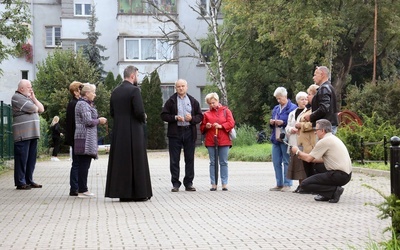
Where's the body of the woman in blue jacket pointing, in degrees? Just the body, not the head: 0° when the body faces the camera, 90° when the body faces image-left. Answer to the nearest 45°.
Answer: approximately 45°

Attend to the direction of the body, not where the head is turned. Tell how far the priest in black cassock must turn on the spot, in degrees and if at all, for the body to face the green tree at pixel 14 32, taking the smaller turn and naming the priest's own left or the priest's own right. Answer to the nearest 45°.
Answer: approximately 90° to the priest's own left

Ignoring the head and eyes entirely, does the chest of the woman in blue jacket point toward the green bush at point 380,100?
no

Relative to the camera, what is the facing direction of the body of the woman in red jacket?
toward the camera

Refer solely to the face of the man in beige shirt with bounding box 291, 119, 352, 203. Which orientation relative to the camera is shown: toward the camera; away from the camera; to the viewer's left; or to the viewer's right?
to the viewer's left

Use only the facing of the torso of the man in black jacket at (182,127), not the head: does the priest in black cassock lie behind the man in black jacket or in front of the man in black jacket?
in front

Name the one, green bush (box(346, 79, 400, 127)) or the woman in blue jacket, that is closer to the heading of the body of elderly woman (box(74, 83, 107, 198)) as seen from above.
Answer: the woman in blue jacket

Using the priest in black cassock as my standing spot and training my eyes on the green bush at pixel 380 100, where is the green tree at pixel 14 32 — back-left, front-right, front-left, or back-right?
front-left

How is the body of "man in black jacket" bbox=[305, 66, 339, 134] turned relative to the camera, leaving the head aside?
to the viewer's left

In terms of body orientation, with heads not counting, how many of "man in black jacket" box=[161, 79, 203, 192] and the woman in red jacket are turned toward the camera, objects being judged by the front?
2

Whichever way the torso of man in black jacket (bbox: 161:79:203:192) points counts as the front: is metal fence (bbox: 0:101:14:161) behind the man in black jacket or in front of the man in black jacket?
behind

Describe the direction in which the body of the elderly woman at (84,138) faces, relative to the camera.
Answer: to the viewer's right

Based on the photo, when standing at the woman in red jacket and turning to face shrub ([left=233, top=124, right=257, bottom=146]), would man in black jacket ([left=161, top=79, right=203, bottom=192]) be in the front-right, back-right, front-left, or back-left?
back-left

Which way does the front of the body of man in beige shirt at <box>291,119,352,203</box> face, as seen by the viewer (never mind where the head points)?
to the viewer's left

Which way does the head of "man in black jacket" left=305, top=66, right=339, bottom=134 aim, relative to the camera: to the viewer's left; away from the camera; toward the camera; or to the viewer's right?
to the viewer's left

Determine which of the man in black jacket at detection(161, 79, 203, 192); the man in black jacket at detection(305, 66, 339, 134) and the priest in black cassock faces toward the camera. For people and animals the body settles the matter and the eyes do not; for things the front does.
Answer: the man in black jacket at detection(161, 79, 203, 192)

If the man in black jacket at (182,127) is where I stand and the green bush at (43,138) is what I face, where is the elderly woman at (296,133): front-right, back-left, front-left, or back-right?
back-right
